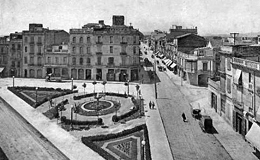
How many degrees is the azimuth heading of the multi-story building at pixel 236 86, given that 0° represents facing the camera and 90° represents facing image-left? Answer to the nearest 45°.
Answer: approximately 45°

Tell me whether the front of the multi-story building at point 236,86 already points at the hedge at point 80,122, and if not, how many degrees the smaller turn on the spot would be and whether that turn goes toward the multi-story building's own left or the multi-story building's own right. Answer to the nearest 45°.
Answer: approximately 45° to the multi-story building's own right

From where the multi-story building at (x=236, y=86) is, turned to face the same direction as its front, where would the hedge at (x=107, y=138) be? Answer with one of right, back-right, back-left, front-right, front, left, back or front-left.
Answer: front
